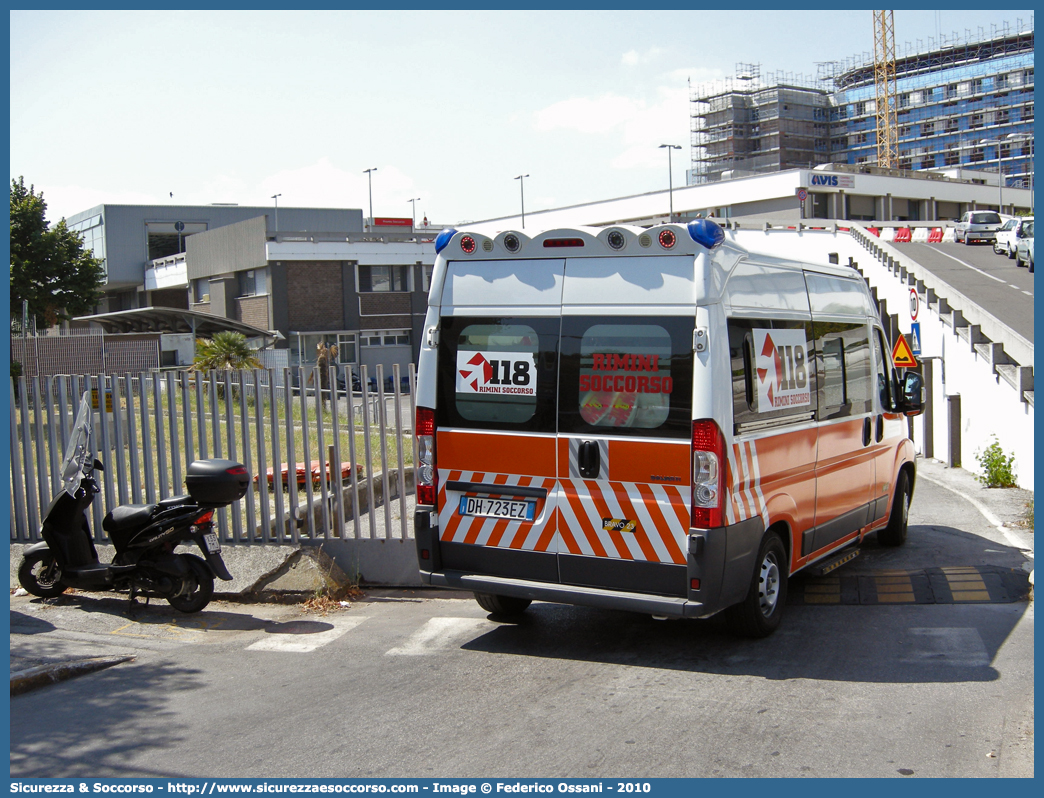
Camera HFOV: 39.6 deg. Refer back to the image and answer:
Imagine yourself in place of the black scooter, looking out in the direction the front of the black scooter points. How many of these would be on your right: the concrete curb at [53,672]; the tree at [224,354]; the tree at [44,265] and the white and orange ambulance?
2

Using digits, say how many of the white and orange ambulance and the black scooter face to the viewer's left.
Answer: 1

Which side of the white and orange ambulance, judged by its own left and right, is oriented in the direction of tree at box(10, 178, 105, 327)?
left

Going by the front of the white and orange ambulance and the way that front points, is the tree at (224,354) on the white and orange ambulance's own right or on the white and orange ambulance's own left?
on the white and orange ambulance's own left

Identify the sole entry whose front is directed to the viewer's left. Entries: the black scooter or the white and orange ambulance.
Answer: the black scooter

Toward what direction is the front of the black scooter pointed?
to the viewer's left

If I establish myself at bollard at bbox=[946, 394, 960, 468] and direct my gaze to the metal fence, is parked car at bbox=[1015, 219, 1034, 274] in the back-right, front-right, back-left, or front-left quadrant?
back-right

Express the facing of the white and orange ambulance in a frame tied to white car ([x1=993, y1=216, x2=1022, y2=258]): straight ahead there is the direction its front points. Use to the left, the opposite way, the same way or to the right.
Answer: the opposite way

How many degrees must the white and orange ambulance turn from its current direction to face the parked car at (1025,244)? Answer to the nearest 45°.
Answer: approximately 45° to its left

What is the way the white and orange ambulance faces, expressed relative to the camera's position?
facing away from the viewer and to the right of the viewer

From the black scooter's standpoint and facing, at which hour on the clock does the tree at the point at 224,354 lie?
The tree is roughly at 3 o'clock from the black scooter.

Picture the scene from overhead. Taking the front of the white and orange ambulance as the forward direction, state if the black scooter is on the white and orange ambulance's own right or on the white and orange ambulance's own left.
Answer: on the white and orange ambulance's own left

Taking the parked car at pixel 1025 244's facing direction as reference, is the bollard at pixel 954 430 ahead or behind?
ahead
